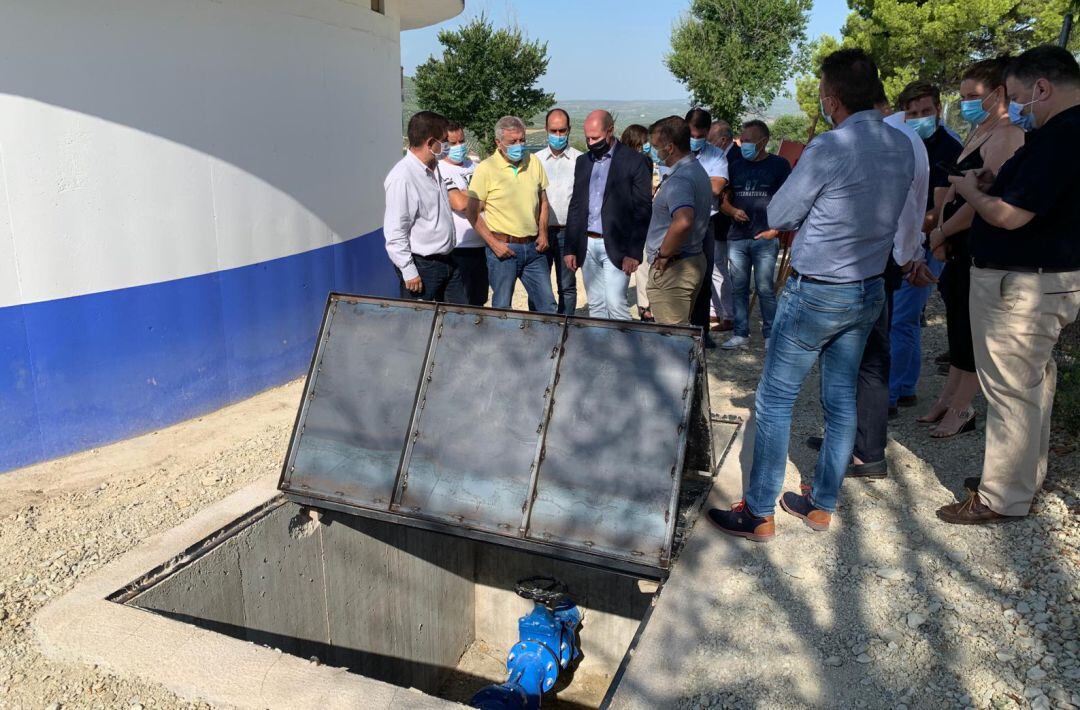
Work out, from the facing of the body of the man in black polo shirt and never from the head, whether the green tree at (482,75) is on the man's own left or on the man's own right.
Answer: on the man's own right

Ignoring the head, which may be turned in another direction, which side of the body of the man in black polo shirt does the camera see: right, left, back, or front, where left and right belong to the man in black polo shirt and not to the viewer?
left

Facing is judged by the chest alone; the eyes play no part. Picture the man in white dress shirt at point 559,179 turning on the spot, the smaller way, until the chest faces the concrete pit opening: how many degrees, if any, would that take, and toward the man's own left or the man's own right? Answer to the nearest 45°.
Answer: approximately 45° to the man's own right

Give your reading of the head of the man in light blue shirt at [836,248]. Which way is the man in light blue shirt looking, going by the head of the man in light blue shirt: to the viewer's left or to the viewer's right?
to the viewer's left

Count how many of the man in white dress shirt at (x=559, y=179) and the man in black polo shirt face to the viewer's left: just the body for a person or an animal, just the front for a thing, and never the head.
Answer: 1

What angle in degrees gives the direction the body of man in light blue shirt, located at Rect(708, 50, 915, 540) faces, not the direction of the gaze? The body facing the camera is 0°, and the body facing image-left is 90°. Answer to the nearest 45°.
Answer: approximately 135°
